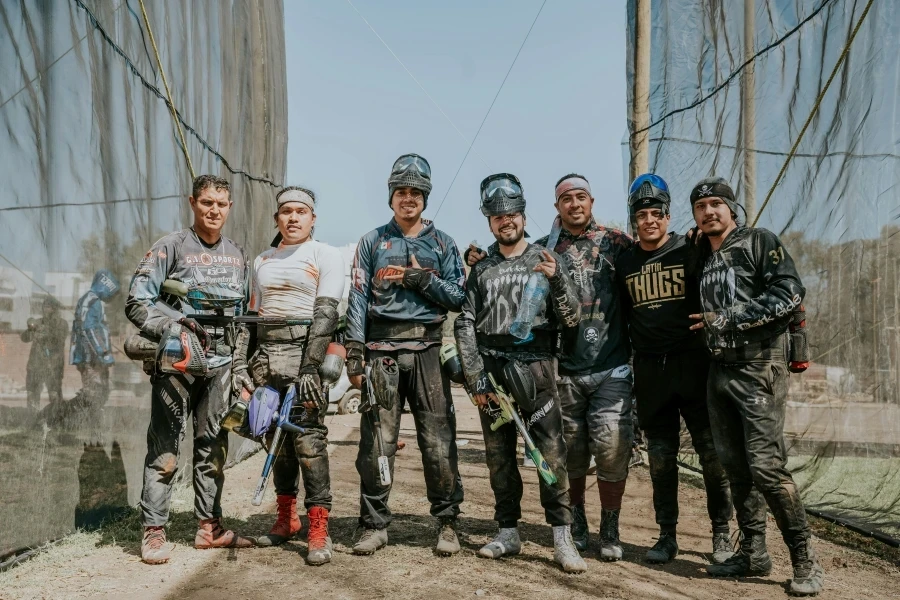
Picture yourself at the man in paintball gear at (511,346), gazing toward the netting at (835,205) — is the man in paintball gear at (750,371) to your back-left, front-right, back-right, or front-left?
front-right

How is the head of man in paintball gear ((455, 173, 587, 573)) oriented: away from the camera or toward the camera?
toward the camera

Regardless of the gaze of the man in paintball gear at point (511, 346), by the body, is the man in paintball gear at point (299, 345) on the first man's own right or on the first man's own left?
on the first man's own right

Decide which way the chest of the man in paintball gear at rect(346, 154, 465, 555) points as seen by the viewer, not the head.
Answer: toward the camera

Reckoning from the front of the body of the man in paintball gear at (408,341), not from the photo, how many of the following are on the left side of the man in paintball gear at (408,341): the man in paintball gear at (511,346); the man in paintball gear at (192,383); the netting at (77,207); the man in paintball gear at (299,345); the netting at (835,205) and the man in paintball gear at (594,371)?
3

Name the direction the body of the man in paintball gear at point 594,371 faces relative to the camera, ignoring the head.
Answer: toward the camera

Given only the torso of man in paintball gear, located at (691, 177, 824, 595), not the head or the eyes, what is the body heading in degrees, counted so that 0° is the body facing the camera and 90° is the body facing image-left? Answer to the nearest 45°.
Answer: approximately 45°

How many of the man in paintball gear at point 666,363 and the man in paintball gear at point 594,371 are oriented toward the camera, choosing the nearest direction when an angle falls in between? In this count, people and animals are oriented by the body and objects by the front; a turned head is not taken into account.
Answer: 2

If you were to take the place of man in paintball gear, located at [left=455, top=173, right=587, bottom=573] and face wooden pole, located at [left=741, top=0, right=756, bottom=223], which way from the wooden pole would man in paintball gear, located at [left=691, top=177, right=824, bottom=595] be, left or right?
right

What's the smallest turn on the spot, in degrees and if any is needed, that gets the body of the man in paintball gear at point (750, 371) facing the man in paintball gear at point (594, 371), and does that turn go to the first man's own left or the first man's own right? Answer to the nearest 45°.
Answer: approximately 45° to the first man's own right

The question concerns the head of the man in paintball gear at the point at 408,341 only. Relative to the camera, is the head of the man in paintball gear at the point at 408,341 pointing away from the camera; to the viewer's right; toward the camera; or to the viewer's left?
toward the camera

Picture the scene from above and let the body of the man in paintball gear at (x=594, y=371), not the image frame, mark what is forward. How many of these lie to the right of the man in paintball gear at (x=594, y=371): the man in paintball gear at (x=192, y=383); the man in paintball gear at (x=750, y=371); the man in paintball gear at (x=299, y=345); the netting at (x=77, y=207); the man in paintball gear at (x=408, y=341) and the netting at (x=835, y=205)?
4

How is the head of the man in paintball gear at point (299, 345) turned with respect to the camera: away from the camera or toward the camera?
toward the camera

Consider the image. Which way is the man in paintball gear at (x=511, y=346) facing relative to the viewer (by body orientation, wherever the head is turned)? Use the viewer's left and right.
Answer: facing the viewer
